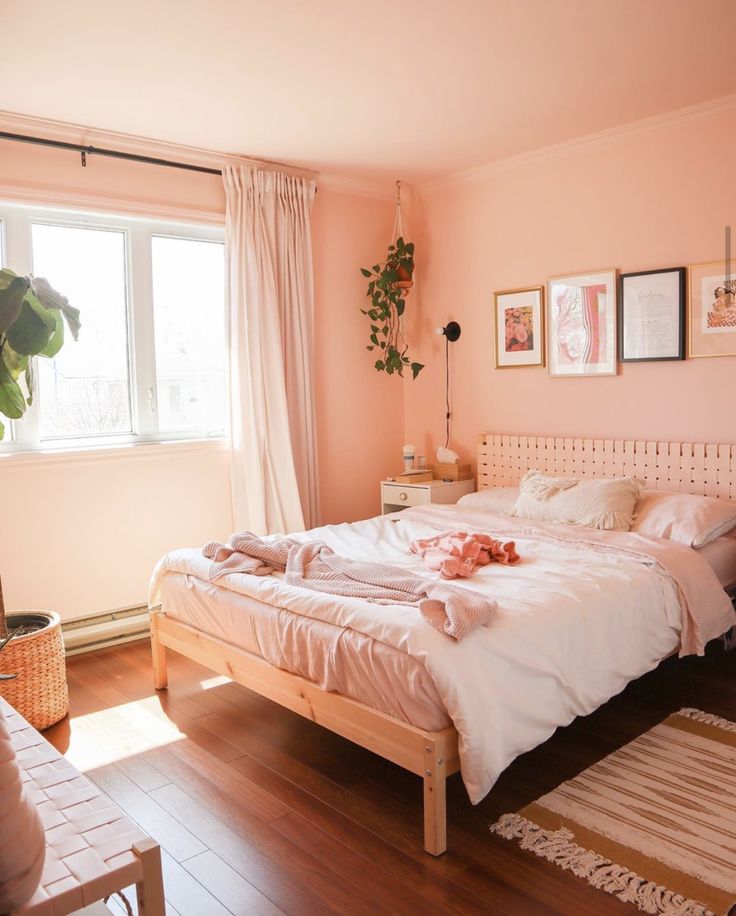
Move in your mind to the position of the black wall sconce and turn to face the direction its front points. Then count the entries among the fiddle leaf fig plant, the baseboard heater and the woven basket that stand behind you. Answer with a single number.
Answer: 0

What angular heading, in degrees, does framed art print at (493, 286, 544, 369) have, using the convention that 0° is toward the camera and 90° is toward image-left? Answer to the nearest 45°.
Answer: approximately 45°

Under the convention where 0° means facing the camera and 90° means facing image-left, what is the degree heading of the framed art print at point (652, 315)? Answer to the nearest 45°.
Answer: approximately 45°

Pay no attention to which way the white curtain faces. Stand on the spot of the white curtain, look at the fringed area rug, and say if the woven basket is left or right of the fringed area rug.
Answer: right

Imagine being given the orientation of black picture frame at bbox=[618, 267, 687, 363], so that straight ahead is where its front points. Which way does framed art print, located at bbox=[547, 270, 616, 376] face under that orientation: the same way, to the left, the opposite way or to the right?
the same way

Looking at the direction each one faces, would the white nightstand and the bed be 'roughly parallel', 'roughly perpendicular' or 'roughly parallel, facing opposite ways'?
roughly parallel

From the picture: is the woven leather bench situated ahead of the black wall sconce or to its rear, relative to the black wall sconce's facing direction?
ahead

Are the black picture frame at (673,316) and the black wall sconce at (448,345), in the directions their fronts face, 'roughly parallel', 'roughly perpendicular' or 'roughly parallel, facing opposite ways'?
roughly parallel

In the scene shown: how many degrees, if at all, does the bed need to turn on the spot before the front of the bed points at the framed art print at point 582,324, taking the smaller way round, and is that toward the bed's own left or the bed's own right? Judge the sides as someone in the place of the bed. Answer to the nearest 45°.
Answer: approximately 135° to the bed's own right

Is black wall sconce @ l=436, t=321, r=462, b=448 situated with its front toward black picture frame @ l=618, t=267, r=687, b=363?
no

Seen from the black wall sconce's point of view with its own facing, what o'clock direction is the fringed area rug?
The fringed area rug is roughly at 10 o'clock from the black wall sconce.

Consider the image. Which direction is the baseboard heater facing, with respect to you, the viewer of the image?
facing the viewer and to the right of the viewer

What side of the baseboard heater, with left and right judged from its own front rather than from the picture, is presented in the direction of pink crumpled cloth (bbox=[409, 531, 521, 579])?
front

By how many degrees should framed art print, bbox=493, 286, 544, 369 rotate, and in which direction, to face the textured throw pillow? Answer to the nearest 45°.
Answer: approximately 45° to its left

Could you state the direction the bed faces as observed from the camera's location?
facing the viewer and to the left of the viewer

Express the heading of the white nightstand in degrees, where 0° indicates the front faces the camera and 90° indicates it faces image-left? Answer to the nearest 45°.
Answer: approximately 45°

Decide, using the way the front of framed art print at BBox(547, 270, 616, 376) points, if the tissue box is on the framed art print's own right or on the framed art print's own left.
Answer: on the framed art print's own right
